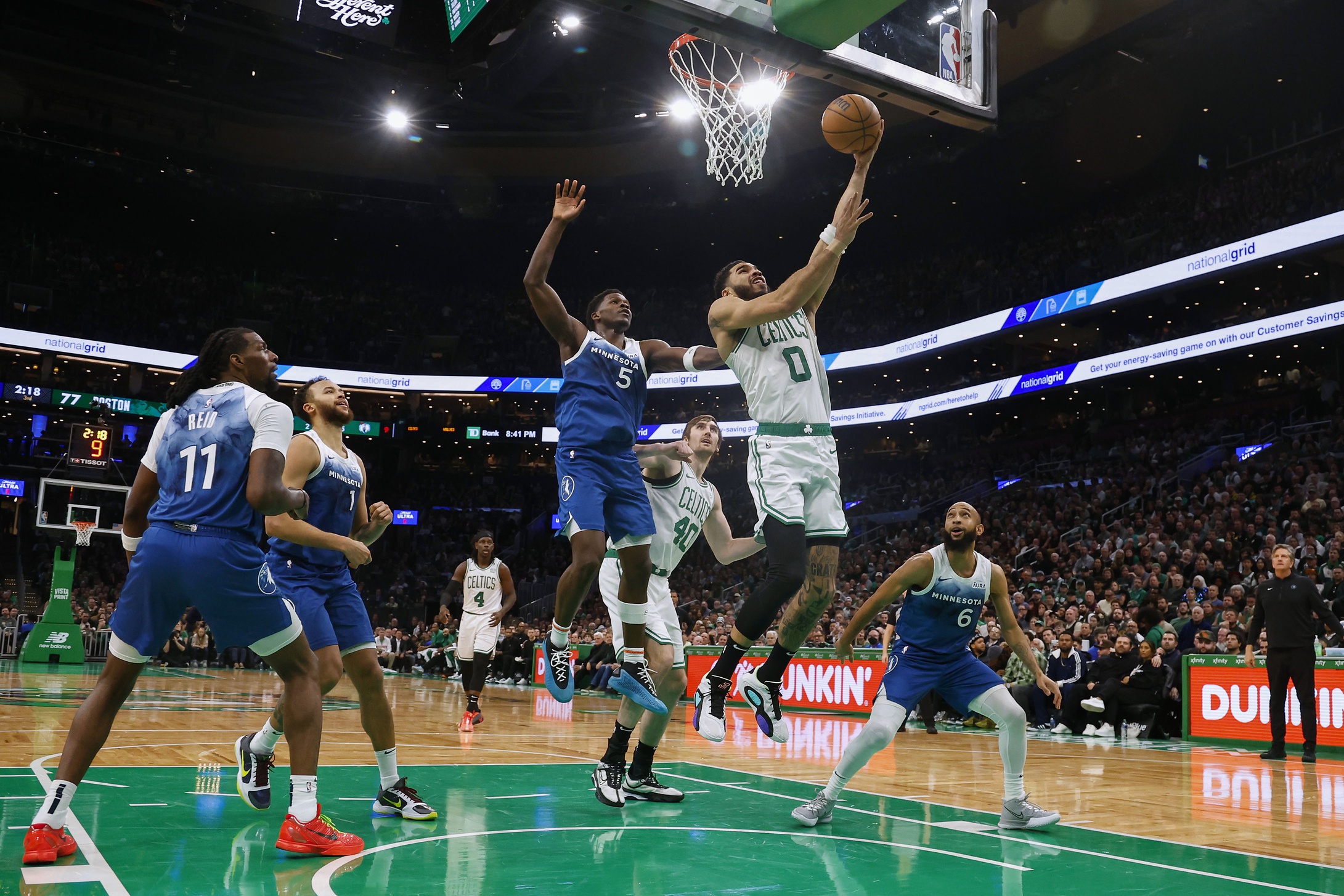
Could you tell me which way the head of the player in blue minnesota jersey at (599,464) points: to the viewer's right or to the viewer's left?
to the viewer's right

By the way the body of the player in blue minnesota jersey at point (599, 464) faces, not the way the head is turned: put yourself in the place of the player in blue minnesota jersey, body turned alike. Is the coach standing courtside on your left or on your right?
on your left

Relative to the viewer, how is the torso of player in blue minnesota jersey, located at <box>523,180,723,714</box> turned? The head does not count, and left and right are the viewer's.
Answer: facing the viewer and to the right of the viewer

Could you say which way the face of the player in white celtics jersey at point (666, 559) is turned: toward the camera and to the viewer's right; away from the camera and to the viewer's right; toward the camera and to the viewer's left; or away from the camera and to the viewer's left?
toward the camera and to the viewer's right

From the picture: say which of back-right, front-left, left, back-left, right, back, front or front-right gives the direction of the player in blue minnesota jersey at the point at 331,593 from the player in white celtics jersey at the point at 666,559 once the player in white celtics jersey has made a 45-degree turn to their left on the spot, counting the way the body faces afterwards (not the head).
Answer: back-right

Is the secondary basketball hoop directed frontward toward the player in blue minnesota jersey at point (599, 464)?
yes

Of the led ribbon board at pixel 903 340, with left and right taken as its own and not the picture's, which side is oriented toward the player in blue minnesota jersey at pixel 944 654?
front

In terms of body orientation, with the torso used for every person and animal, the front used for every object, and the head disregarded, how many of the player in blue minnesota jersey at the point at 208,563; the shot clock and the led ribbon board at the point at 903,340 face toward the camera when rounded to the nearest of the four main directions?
2

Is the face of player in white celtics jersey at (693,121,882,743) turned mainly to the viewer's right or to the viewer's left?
to the viewer's right

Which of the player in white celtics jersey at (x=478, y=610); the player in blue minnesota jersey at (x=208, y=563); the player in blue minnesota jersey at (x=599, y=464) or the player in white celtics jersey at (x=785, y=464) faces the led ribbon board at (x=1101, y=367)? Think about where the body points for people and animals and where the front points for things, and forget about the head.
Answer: the player in blue minnesota jersey at (x=208, y=563)

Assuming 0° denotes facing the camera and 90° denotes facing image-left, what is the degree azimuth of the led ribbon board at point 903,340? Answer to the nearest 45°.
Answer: approximately 0°
